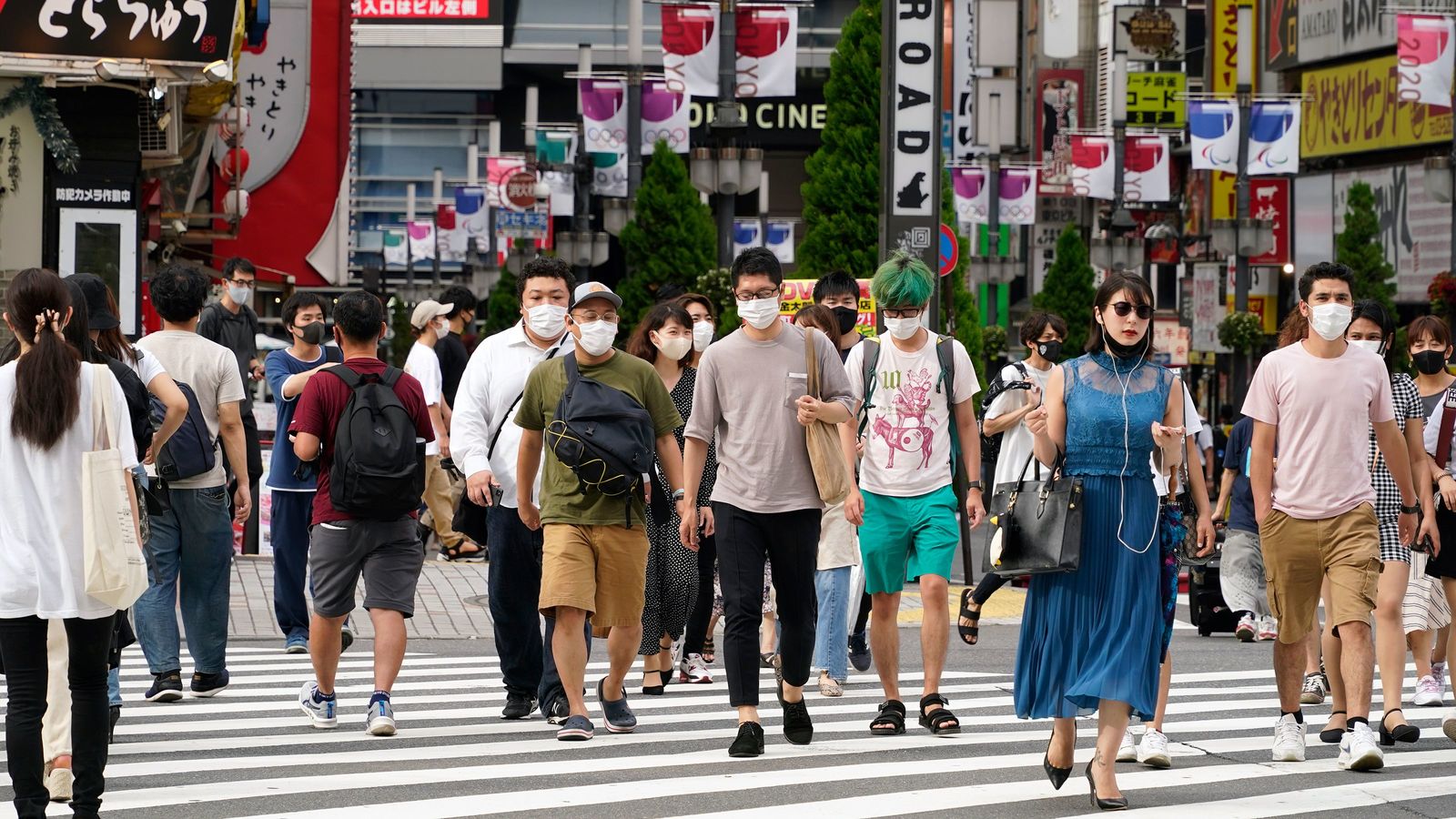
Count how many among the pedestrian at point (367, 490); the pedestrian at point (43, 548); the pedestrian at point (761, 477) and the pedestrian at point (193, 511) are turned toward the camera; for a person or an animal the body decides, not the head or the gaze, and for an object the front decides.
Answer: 1

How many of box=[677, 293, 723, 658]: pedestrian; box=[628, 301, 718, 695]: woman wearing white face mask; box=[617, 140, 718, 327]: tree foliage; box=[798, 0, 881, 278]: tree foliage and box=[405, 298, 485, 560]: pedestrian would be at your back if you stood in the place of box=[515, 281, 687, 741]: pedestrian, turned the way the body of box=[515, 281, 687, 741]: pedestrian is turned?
5

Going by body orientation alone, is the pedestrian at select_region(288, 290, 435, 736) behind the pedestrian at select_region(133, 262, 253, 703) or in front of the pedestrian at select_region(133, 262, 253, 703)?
behind

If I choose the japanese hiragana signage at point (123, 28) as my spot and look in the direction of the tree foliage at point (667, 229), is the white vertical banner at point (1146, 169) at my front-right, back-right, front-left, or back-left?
front-right

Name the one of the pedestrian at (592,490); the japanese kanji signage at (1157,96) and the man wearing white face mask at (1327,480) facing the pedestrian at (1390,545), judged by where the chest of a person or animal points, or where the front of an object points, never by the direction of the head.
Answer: the japanese kanji signage

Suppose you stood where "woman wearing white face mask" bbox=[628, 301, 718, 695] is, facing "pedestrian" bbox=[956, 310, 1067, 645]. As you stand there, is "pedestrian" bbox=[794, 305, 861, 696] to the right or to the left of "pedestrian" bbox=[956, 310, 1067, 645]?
right

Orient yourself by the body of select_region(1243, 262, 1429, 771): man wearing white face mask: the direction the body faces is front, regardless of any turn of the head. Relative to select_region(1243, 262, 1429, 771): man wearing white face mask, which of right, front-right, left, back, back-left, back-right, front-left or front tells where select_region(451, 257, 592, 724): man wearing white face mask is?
right

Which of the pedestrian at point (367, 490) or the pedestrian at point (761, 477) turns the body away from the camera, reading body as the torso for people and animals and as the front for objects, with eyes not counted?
the pedestrian at point (367, 490)

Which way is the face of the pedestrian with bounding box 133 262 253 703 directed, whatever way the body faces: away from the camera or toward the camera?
away from the camera

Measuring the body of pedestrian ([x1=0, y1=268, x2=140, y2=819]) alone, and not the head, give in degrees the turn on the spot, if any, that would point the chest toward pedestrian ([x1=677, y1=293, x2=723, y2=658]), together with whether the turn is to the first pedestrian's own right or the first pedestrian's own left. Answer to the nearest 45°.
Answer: approximately 45° to the first pedestrian's own right

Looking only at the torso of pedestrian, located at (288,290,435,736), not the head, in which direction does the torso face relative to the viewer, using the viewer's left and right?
facing away from the viewer

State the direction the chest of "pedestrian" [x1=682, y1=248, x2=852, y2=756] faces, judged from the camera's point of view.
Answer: toward the camera

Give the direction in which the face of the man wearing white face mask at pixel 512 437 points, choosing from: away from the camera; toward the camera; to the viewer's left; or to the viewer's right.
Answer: toward the camera

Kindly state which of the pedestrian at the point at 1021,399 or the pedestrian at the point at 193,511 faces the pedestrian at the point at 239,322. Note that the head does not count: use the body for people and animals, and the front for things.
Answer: the pedestrian at the point at 193,511

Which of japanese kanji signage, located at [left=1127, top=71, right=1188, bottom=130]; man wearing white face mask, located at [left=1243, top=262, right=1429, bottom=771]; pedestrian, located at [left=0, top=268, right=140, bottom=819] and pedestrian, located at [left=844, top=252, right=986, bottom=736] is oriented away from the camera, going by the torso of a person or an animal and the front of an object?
pedestrian, located at [left=0, top=268, right=140, bottom=819]

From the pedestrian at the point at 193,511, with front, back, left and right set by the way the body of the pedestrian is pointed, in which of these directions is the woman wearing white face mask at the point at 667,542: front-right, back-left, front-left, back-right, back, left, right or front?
right

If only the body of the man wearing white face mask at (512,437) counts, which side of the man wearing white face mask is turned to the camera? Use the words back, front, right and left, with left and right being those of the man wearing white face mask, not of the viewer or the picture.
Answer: front
